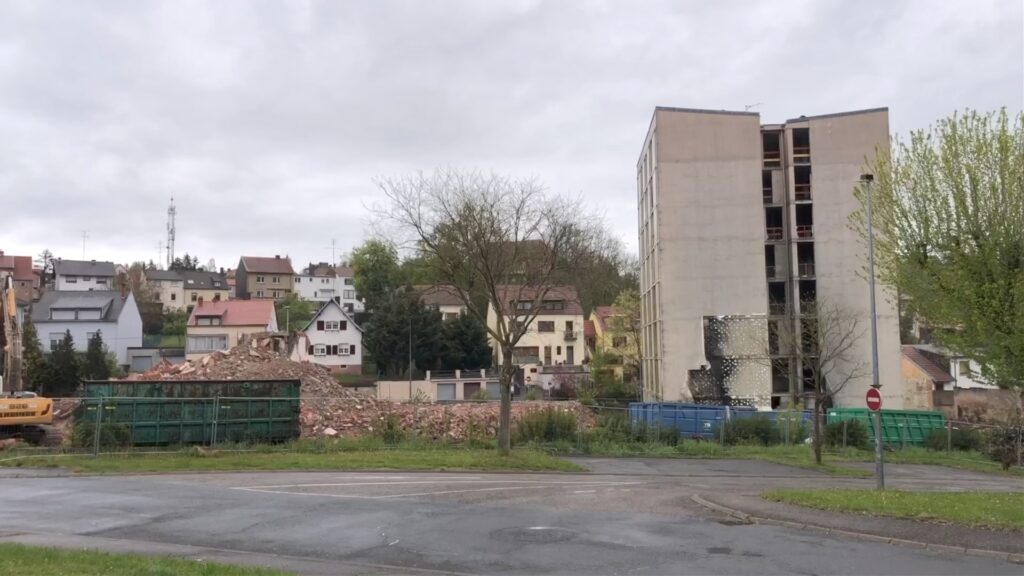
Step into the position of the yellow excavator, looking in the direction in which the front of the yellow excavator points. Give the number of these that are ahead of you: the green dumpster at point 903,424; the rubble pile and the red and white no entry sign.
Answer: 0

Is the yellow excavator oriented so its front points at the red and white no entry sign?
no

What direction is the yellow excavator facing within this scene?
to the viewer's left

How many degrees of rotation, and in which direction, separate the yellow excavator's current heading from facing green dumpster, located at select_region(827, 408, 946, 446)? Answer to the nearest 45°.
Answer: approximately 180°

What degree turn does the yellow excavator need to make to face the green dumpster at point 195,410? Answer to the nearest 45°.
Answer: approximately 135° to its left

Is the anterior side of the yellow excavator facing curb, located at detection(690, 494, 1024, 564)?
no

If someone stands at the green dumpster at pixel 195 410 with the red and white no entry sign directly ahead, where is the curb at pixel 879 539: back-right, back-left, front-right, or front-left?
front-right

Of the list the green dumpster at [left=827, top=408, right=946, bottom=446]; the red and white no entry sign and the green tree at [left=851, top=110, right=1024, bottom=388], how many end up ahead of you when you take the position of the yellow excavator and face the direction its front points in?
0

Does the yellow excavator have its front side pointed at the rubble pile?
no
